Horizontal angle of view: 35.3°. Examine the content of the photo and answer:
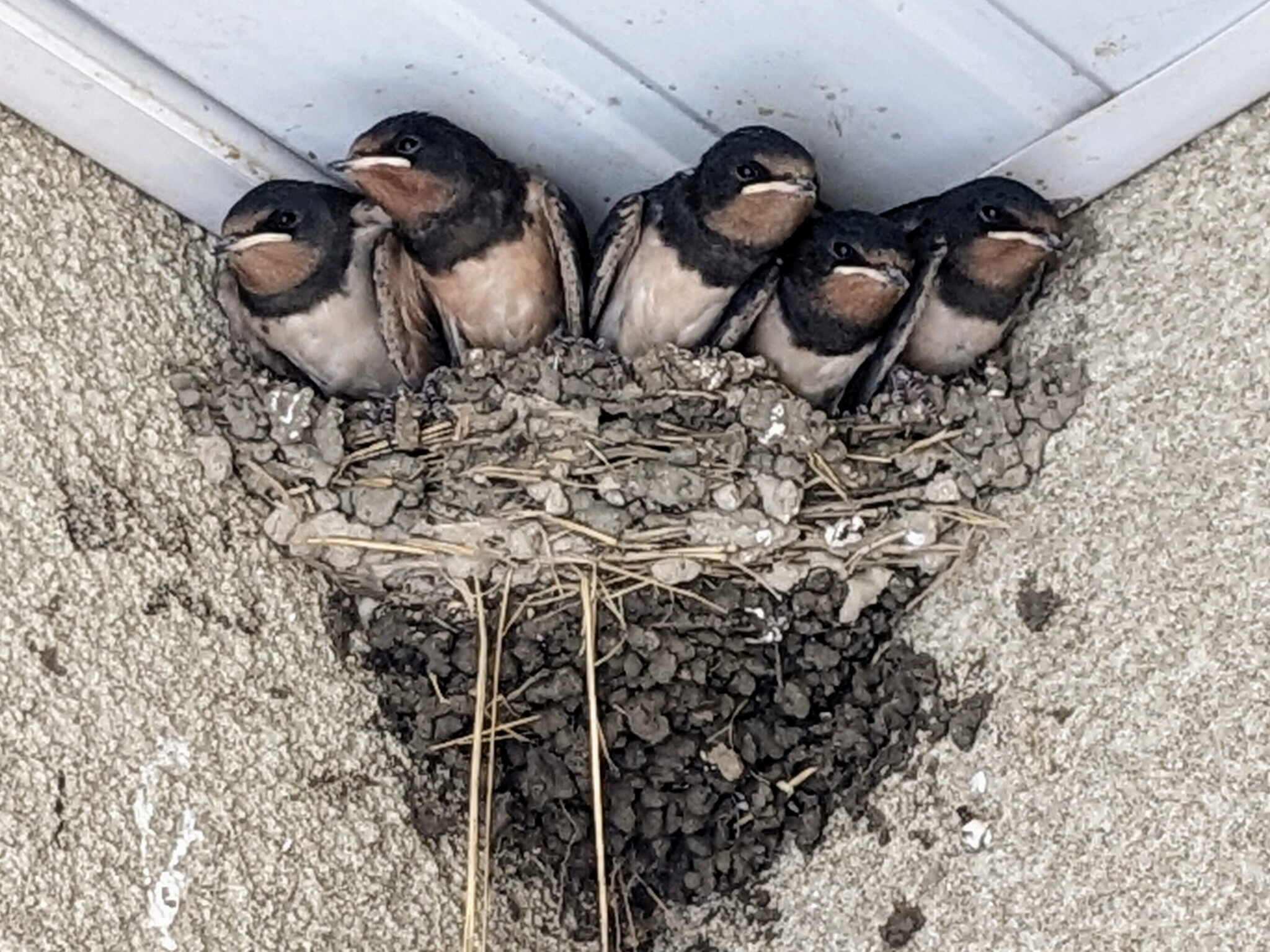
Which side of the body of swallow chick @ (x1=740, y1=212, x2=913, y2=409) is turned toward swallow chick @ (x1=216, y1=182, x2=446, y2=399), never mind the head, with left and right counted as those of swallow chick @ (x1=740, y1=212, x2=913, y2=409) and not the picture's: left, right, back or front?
right

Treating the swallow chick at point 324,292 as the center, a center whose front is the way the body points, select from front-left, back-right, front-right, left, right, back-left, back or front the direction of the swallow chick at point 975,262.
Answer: back-left

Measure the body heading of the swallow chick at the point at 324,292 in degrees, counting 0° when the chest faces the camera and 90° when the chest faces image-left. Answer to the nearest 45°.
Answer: approximately 45°

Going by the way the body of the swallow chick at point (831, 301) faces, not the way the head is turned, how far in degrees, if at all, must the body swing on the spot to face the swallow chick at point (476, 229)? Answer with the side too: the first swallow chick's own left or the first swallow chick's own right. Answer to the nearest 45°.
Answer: approximately 135° to the first swallow chick's own right

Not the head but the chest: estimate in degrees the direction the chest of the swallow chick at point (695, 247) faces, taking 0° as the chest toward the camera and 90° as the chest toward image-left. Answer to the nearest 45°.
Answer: approximately 315°
